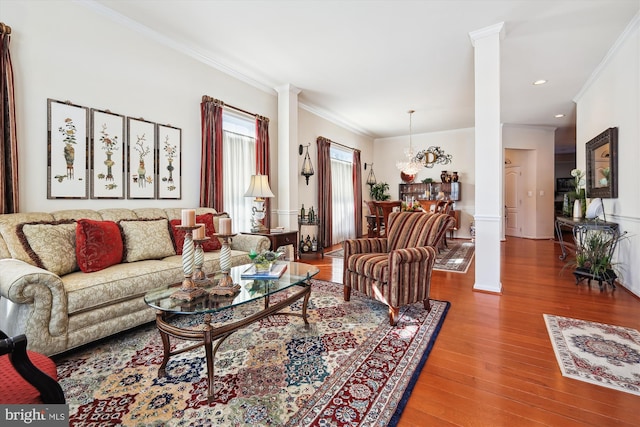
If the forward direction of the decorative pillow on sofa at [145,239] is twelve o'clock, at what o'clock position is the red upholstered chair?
The red upholstered chair is roughly at 2 o'clock from the decorative pillow on sofa.

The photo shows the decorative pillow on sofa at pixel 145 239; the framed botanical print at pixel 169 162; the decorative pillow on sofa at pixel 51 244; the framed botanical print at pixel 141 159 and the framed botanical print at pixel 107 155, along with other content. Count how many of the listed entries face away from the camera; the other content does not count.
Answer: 0

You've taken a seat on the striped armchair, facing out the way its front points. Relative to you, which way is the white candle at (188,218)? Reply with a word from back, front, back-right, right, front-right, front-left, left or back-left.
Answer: front

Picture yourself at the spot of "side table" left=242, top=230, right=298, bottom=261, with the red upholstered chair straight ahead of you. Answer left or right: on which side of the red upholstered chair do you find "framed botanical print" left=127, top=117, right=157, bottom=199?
right

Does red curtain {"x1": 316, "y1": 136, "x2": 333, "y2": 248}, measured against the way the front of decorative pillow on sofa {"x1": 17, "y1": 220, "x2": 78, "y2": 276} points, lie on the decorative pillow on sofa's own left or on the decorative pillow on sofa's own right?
on the decorative pillow on sofa's own left

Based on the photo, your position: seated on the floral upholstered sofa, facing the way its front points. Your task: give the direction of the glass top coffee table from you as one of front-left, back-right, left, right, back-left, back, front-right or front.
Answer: front

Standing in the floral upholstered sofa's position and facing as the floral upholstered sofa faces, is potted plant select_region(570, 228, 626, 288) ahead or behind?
ahead

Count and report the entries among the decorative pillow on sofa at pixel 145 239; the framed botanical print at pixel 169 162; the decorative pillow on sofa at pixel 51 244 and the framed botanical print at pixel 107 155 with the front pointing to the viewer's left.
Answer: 0

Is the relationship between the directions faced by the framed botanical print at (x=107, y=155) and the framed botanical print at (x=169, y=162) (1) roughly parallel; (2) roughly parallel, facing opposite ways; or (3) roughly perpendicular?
roughly parallel

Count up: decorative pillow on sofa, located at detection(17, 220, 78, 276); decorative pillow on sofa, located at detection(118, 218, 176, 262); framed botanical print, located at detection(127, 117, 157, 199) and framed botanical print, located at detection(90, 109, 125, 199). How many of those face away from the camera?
0

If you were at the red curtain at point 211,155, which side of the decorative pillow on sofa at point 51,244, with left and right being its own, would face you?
left

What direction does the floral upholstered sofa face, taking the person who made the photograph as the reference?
facing the viewer and to the right of the viewer

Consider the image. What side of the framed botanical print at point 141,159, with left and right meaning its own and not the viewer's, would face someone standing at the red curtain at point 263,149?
left

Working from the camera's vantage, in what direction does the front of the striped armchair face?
facing the viewer and to the left of the viewer

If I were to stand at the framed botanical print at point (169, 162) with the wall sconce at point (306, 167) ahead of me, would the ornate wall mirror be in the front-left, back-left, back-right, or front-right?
front-right
